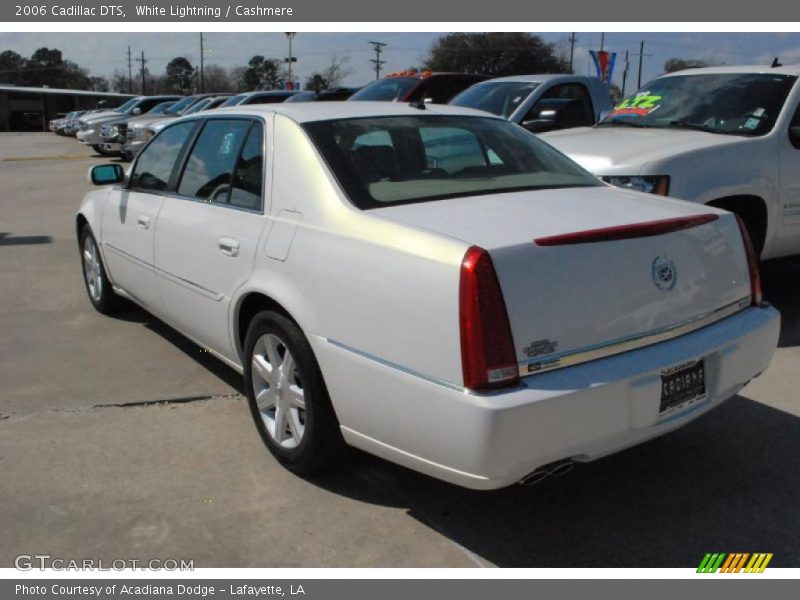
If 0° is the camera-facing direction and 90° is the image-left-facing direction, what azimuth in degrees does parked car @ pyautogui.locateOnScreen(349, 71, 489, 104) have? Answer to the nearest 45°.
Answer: approximately 45°

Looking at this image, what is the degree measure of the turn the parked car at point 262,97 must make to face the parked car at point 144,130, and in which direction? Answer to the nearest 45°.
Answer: approximately 45° to its right

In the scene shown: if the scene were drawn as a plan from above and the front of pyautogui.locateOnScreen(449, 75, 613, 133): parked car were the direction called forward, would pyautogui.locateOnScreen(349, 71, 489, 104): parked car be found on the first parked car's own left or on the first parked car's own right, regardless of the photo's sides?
on the first parked car's own right

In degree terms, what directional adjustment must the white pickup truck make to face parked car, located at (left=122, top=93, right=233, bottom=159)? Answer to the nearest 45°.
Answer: approximately 90° to its right

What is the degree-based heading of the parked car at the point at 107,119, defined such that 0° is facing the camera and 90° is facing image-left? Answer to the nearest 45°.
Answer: approximately 45°

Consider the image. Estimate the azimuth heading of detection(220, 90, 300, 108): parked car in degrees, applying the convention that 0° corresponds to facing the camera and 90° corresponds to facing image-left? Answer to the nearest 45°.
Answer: approximately 45°
